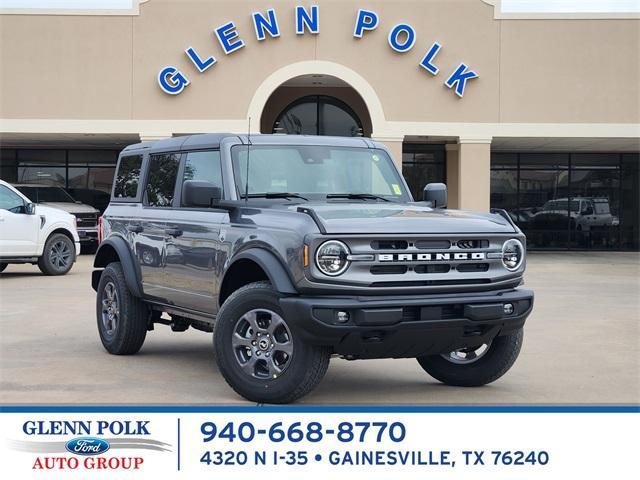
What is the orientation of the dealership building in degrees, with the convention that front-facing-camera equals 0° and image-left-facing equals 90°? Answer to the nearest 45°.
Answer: approximately 0°

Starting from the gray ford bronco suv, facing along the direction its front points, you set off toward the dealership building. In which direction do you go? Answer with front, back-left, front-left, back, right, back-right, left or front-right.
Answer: back-left

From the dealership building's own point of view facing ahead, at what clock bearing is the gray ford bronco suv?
The gray ford bronco suv is roughly at 12 o'clock from the dealership building.

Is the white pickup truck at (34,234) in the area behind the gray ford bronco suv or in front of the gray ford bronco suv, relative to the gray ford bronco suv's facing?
behind

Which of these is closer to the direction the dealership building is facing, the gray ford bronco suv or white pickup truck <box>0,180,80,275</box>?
the gray ford bronco suv

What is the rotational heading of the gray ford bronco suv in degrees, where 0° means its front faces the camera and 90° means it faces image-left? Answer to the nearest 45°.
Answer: approximately 315°
